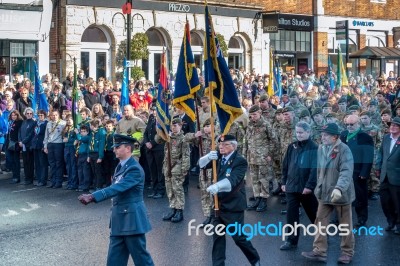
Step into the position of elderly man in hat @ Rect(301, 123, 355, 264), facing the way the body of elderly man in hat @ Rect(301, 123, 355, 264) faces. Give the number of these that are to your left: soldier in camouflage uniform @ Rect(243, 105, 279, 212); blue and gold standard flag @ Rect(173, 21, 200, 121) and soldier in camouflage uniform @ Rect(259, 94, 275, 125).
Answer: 0

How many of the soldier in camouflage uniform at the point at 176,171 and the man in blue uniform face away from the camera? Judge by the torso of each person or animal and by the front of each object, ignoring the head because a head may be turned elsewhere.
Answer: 0

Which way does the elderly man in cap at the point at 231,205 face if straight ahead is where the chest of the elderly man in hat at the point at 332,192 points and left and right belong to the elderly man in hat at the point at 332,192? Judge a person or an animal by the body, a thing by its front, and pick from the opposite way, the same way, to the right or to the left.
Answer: the same way

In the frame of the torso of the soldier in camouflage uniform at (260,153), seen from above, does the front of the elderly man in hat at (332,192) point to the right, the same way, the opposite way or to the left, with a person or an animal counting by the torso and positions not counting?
the same way

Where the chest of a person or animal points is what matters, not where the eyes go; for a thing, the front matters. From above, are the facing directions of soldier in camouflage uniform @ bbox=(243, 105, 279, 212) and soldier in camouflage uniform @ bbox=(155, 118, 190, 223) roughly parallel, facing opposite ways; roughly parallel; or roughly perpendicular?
roughly parallel

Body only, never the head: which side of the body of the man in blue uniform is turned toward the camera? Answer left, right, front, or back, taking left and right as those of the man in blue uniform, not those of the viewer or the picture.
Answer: left

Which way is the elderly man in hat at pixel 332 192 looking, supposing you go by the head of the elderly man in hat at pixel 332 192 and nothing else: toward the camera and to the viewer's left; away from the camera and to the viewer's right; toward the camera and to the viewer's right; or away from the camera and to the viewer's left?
toward the camera and to the viewer's left

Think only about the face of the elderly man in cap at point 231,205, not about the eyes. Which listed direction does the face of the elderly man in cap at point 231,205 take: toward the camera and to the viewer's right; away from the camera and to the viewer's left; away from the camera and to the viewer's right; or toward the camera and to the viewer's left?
toward the camera and to the viewer's left

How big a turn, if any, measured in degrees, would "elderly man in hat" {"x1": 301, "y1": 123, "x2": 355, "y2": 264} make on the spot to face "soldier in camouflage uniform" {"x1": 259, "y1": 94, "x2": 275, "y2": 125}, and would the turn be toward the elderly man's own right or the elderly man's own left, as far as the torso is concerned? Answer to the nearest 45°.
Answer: approximately 135° to the elderly man's own right

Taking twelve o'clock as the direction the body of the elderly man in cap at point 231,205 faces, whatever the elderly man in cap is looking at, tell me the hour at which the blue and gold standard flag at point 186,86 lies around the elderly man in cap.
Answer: The blue and gold standard flag is roughly at 4 o'clock from the elderly man in cap.

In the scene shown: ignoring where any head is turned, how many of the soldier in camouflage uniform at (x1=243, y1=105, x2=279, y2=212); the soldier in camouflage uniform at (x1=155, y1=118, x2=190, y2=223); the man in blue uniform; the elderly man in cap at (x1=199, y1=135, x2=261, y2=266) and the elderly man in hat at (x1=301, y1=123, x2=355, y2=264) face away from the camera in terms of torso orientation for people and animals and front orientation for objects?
0

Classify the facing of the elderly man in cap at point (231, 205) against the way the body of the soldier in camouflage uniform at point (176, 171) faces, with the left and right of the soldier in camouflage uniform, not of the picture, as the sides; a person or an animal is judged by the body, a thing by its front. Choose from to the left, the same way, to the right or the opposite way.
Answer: the same way

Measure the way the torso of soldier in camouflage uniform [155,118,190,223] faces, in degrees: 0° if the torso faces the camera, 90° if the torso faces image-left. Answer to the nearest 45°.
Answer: approximately 45°

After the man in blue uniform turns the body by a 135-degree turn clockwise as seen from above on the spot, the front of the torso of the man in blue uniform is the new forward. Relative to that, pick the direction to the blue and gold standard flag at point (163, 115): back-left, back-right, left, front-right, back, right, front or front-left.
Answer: front-left

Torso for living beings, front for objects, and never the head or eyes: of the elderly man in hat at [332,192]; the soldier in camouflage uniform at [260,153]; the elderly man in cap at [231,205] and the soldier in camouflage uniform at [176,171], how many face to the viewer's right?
0

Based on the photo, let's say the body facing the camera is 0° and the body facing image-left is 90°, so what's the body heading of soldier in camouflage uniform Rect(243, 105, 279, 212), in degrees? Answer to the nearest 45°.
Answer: approximately 45°

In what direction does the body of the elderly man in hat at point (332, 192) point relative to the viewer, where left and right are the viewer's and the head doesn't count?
facing the viewer and to the left of the viewer

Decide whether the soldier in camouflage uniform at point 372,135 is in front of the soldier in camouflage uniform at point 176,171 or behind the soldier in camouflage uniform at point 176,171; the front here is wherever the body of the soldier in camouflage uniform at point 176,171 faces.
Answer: behind

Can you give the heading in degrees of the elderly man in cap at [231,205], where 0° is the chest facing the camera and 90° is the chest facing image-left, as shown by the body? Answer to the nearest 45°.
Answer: approximately 45°
